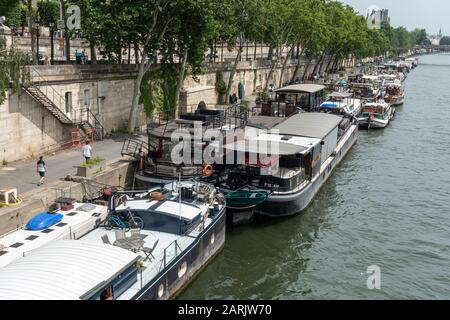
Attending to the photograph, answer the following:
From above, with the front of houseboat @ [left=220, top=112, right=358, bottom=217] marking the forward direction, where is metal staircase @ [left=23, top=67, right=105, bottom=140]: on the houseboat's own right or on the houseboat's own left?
on the houseboat's own left

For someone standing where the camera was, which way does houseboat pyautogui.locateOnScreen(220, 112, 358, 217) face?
facing away from the viewer and to the right of the viewer

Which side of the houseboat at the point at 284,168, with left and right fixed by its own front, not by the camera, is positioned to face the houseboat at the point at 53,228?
back

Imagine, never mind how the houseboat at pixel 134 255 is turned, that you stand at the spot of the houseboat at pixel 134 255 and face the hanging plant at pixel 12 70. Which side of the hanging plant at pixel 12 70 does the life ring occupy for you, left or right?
right

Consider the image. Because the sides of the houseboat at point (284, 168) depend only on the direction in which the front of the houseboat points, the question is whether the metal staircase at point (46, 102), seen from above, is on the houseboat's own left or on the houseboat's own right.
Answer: on the houseboat's own left

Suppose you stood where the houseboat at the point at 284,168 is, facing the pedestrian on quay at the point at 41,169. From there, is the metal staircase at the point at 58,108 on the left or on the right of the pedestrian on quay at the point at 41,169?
right

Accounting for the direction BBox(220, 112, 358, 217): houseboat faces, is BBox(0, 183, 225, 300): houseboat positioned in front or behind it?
behind

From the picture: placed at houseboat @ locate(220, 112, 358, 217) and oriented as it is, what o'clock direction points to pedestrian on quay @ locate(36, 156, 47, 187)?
The pedestrian on quay is roughly at 7 o'clock from the houseboat.

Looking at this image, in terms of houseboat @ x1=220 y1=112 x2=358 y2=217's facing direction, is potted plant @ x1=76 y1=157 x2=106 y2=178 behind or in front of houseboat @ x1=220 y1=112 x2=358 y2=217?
behind
